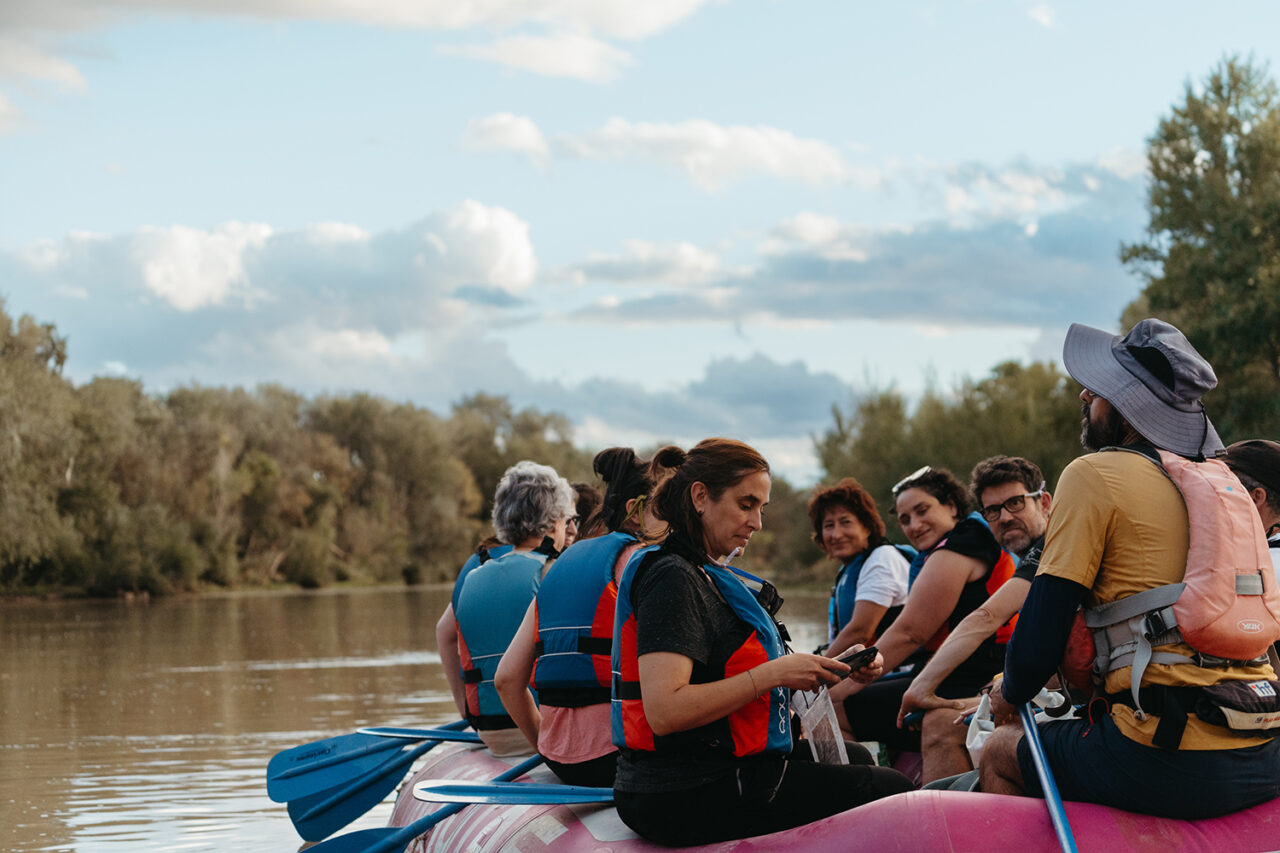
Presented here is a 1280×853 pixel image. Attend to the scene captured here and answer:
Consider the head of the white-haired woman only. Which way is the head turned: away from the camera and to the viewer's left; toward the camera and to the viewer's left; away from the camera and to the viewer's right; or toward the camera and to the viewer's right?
away from the camera and to the viewer's right

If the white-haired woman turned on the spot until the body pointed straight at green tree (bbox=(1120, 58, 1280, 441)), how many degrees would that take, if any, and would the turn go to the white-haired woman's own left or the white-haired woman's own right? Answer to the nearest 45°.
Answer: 0° — they already face it

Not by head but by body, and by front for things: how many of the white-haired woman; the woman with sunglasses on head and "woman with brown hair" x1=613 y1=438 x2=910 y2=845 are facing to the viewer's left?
1

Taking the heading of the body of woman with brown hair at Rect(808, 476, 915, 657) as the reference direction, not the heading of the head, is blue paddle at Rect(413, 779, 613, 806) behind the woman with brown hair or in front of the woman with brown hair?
in front

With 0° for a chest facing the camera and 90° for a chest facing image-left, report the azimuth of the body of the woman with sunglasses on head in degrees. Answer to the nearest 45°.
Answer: approximately 90°

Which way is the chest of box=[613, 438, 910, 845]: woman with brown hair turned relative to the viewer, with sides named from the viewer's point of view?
facing to the right of the viewer

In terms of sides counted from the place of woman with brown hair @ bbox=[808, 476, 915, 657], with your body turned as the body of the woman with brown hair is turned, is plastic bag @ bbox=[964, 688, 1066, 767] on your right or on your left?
on your left

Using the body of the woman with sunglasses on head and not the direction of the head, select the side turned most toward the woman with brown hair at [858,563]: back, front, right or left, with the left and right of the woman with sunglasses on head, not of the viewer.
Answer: right

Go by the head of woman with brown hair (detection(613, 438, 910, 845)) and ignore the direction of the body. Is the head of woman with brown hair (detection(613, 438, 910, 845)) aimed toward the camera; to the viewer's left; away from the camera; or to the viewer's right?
to the viewer's right

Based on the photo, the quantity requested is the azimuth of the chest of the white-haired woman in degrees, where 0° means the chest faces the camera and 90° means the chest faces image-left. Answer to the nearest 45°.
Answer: approximately 225°

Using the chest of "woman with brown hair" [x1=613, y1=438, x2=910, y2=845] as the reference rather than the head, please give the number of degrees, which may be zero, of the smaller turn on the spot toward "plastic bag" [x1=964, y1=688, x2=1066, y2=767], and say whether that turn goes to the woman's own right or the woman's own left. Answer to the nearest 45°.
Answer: approximately 45° to the woman's own left

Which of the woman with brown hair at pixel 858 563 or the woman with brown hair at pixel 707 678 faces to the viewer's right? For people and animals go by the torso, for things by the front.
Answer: the woman with brown hair at pixel 707 678

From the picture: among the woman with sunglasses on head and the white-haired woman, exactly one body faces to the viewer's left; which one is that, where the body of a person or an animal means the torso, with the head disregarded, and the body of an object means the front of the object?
the woman with sunglasses on head
